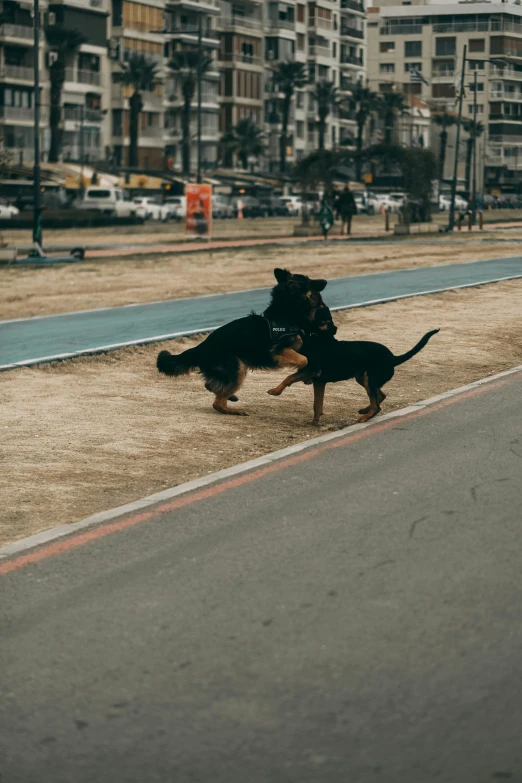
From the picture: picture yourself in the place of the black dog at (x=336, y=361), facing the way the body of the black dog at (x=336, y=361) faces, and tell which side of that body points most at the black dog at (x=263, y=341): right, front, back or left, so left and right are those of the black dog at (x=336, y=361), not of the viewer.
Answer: front

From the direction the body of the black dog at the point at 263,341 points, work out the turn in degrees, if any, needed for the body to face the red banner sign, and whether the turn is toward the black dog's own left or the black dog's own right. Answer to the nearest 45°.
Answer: approximately 90° to the black dog's own left

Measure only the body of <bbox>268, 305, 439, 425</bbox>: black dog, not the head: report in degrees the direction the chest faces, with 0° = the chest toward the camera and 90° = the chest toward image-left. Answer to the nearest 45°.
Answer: approximately 90°

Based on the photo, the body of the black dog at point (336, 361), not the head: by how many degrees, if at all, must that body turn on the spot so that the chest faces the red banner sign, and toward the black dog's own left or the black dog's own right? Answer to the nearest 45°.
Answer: approximately 90° to the black dog's own right

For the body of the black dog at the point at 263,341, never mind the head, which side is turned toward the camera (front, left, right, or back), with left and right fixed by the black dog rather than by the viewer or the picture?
right

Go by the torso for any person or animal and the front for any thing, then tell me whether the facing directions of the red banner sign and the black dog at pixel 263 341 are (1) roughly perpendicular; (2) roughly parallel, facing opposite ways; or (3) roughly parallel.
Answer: roughly perpendicular

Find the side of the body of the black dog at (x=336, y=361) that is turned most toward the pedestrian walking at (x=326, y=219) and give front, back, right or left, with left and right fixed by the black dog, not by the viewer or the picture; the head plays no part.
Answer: right

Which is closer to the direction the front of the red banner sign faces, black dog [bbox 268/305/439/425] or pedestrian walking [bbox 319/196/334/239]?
the black dog

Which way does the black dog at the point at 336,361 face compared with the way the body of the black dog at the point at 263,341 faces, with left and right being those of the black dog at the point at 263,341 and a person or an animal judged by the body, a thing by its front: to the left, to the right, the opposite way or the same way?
the opposite way

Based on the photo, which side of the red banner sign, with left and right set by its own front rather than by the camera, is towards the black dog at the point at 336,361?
front

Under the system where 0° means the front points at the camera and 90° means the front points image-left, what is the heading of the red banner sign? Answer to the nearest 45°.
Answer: approximately 0°

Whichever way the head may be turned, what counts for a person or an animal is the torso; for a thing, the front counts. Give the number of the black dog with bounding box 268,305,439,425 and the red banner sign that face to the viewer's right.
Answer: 0

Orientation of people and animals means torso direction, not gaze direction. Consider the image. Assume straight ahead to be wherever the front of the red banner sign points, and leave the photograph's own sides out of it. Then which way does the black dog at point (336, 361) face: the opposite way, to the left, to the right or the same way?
to the right

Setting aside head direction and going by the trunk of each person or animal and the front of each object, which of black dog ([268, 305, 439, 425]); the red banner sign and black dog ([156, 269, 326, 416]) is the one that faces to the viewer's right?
black dog ([156, 269, 326, 416])
